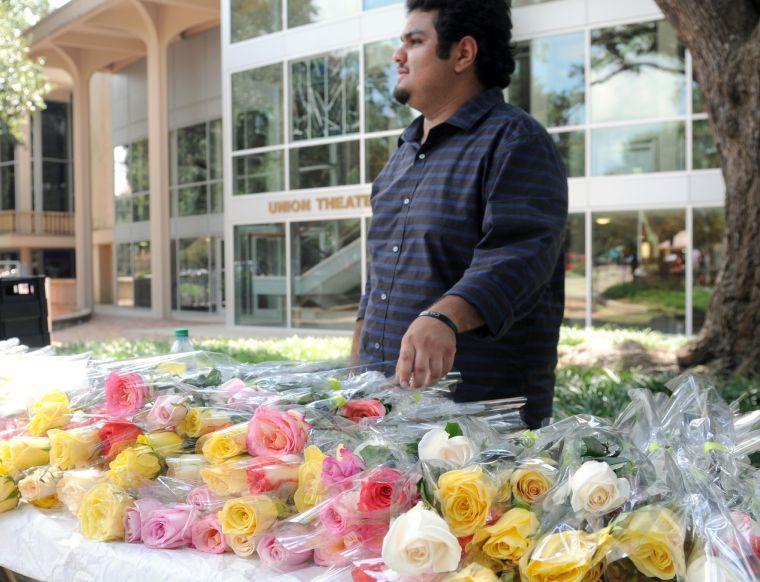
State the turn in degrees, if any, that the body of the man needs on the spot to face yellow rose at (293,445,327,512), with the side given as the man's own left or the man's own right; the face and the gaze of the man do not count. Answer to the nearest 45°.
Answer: approximately 45° to the man's own left

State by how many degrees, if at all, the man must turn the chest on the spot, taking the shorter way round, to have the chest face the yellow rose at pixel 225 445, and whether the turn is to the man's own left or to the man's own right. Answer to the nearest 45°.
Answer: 0° — they already face it

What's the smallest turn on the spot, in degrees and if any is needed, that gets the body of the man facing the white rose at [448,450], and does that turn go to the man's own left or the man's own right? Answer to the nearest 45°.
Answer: approximately 45° to the man's own left

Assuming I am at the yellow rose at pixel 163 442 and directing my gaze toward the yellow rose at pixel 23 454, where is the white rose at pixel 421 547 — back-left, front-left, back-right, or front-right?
back-left

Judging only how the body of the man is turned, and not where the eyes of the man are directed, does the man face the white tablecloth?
yes

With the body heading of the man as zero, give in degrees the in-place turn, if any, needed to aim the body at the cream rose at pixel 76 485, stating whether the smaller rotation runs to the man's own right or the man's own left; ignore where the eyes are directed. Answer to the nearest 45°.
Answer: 0° — they already face it

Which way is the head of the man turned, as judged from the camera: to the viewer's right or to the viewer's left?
to the viewer's left

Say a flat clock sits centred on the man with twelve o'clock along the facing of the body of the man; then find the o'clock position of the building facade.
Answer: The building facade is roughly at 4 o'clock from the man.

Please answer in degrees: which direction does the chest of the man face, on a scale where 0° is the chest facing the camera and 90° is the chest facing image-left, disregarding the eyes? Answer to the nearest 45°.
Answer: approximately 45°
